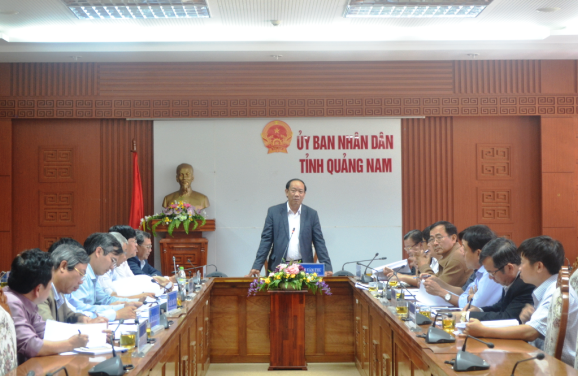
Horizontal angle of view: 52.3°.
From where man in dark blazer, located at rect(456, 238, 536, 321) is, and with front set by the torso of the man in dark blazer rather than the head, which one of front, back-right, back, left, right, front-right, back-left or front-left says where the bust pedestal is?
front-right

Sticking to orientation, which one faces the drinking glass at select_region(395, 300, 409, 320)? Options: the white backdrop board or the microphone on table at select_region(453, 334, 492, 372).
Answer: the white backdrop board

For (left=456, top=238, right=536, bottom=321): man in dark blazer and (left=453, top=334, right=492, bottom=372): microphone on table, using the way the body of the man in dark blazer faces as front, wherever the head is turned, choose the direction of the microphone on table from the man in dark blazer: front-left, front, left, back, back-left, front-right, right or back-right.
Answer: left

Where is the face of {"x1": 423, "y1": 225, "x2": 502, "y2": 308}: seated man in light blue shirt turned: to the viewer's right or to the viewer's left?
to the viewer's left

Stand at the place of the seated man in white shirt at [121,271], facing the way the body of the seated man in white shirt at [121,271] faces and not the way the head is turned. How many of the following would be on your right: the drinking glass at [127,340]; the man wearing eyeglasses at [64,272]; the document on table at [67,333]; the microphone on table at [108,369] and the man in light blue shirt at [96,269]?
5

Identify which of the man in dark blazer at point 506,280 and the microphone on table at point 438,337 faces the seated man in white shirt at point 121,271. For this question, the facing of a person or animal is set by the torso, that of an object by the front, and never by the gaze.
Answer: the man in dark blazer

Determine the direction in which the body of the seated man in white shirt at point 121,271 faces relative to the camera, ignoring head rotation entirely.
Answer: to the viewer's right

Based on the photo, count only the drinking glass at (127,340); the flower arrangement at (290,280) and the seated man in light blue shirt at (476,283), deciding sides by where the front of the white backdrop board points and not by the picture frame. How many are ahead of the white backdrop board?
3

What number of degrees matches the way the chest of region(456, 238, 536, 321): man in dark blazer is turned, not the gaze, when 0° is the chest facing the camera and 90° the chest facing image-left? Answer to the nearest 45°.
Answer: approximately 90°

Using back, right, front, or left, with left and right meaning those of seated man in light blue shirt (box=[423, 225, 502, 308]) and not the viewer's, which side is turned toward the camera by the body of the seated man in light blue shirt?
left

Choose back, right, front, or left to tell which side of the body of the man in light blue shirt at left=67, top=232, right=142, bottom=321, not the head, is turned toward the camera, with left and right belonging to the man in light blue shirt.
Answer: right

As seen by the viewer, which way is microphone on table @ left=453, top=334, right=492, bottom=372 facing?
to the viewer's right
